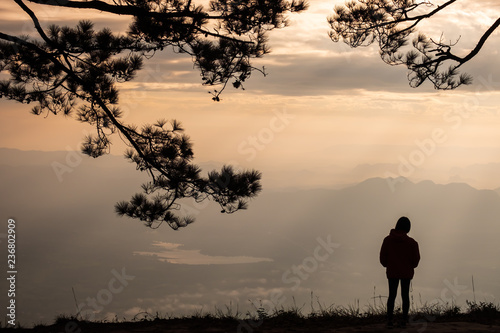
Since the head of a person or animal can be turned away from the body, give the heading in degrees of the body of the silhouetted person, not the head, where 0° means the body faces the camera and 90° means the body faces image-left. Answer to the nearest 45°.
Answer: approximately 180°
